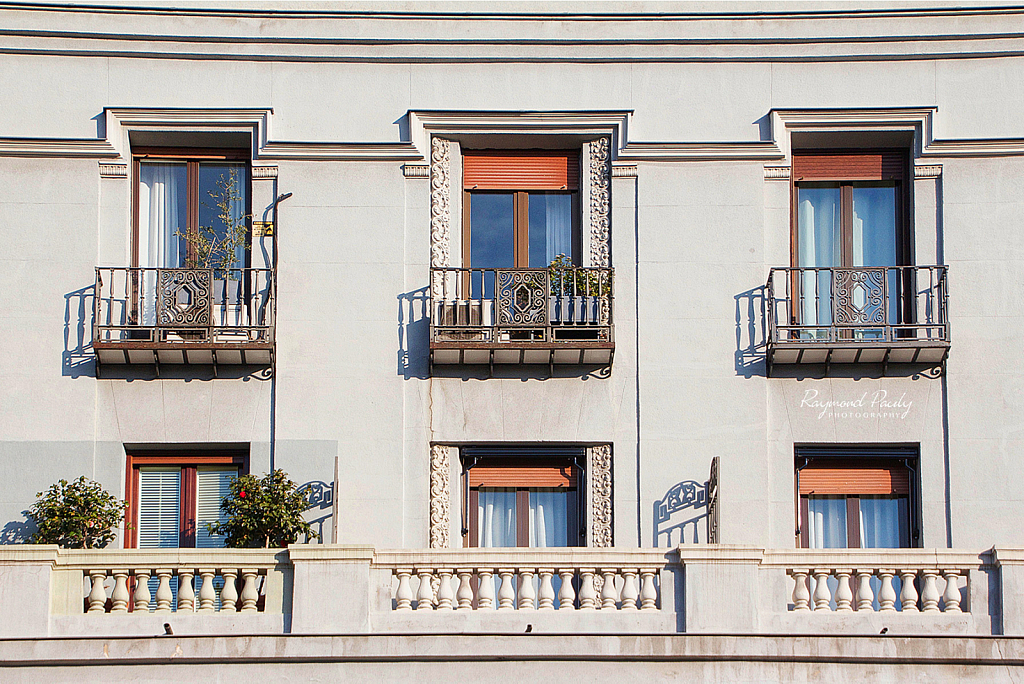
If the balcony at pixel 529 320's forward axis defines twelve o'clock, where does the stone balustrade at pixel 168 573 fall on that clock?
The stone balustrade is roughly at 2 o'clock from the balcony.

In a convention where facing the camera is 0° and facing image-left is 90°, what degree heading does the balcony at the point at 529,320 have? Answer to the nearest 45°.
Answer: approximately 0°

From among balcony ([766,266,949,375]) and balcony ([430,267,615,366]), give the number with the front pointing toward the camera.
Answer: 2

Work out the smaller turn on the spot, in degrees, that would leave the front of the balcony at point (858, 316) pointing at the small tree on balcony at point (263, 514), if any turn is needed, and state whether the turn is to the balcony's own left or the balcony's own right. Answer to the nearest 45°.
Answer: approximately 45° to the balcony's own right

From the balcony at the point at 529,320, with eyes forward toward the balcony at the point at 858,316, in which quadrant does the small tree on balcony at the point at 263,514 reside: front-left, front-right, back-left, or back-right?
back-right

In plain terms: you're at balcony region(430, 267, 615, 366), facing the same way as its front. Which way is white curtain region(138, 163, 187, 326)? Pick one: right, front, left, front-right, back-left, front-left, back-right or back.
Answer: right

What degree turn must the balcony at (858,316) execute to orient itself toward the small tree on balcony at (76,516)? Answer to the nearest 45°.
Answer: approximately 90° to its right

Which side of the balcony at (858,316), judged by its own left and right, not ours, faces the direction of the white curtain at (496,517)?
right

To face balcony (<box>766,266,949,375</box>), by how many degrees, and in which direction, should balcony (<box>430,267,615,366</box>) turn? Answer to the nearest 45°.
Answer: approximately 90° to its left

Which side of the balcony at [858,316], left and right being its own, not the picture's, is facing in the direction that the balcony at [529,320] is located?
right

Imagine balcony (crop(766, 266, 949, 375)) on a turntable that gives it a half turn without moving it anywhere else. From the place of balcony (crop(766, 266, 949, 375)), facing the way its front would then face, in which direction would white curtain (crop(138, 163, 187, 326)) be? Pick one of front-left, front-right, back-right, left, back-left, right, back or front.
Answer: left
